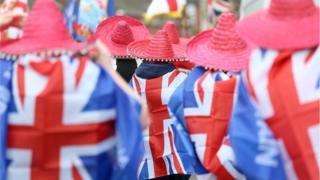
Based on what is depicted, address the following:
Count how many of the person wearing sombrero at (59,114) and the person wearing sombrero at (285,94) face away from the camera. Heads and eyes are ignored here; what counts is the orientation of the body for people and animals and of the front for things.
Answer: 2

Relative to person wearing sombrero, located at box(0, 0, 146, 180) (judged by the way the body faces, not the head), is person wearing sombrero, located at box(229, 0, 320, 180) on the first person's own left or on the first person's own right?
on the first person's own right

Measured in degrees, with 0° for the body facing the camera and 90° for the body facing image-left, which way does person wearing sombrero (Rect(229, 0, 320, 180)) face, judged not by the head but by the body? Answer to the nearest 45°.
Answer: approximately 180°

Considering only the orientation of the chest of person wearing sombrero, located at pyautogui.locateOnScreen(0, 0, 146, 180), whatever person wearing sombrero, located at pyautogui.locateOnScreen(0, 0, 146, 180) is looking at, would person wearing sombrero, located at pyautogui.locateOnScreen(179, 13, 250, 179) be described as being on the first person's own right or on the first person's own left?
on the first person's own right

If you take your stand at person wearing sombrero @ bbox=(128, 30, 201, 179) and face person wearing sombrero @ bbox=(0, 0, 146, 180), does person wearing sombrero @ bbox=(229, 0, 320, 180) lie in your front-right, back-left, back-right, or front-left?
front-left

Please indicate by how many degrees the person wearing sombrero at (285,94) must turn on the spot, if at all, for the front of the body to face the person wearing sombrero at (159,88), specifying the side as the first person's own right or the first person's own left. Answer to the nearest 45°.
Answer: approximately 45° to the first person's own left

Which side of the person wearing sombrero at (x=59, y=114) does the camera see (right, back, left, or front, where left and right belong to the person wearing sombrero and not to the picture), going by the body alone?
back
